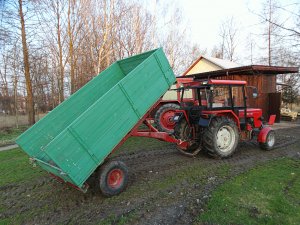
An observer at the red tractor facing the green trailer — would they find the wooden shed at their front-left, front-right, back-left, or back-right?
back-right

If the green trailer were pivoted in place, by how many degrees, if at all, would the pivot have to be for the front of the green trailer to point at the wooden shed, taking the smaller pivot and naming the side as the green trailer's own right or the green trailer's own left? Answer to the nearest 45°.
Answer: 0° — it already faces it

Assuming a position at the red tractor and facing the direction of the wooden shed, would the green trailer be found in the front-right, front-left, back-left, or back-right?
back-left

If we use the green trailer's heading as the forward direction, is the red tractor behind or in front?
in front

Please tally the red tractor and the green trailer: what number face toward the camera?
0

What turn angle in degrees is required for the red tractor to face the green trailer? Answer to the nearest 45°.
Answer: approximately 180°

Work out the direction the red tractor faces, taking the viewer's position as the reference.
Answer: facing away from the viewer and to the right of the viewer

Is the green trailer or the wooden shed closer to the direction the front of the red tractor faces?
the wooden shed

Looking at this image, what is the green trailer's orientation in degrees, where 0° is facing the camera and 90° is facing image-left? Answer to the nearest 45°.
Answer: approximately 225°

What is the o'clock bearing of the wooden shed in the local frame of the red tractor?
The wooden shed is roughly at 11 o'clock from the red tractor.
